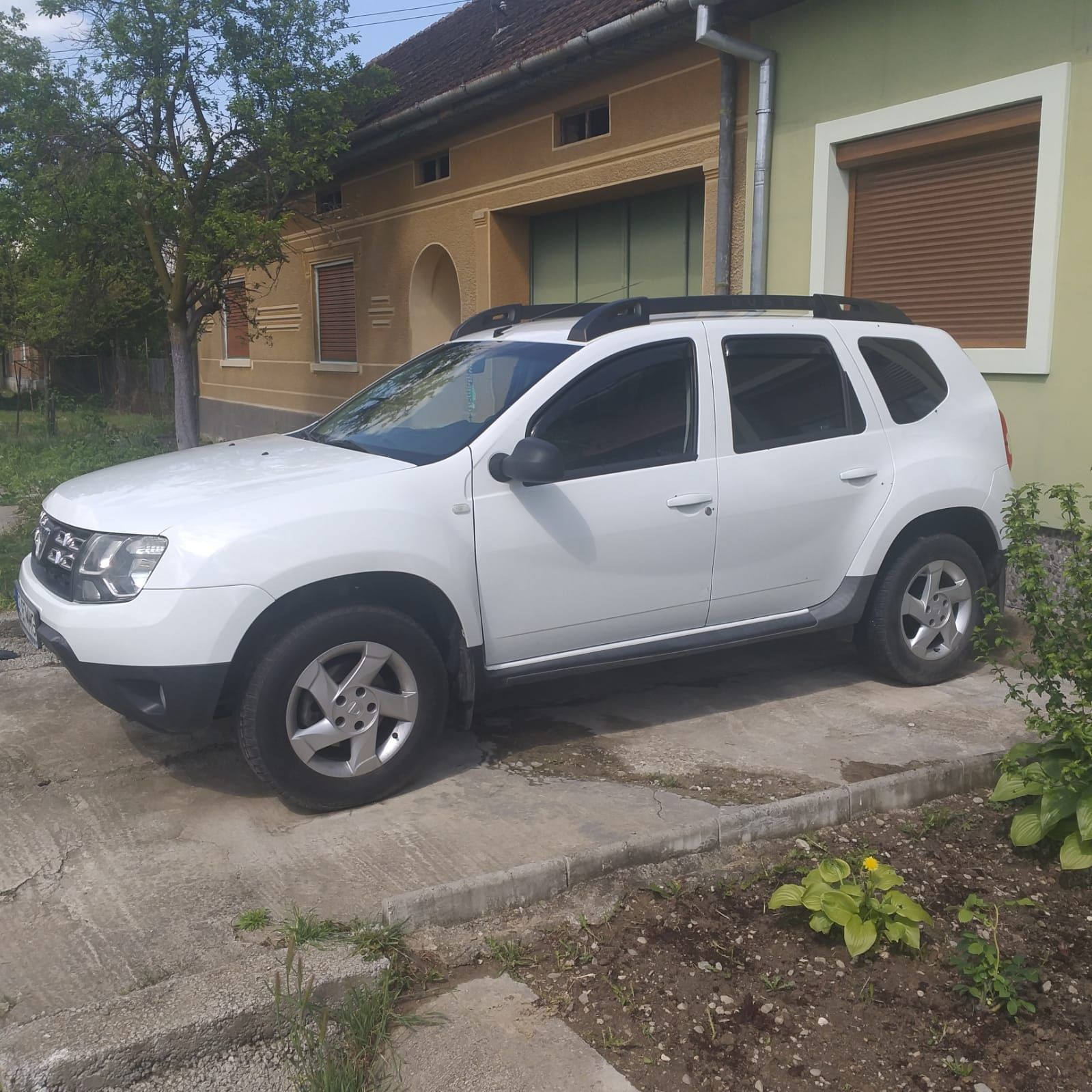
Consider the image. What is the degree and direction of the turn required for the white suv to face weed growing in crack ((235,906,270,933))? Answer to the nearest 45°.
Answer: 0° — it already faces it

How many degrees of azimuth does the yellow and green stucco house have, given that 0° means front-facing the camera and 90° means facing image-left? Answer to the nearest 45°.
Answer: approximately 45°

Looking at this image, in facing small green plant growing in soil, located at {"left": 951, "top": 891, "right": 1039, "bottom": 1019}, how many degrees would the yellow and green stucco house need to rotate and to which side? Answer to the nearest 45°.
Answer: approximately 45° to its left

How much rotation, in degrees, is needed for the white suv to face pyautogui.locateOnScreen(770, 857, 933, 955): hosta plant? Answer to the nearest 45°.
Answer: approximately 90° to its left

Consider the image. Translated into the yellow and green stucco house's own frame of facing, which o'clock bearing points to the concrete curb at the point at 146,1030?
The concrete curb is roughly at 11 o'clock from the yellow and green stucco house.

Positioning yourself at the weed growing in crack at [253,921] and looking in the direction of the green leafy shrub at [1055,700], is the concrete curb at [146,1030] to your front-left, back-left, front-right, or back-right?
back-right

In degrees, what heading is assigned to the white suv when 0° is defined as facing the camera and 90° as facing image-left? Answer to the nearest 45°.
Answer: approximately 45°

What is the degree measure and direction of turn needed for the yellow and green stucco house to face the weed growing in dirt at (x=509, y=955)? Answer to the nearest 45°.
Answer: approximately 45° to its left
